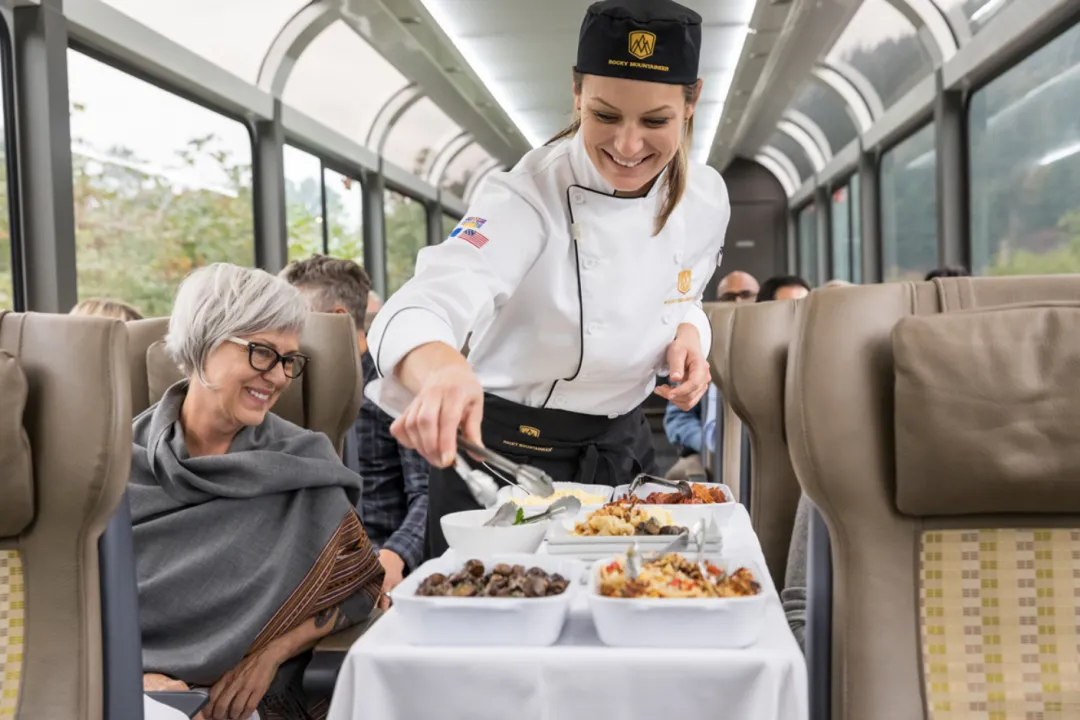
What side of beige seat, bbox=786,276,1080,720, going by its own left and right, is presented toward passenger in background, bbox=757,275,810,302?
back

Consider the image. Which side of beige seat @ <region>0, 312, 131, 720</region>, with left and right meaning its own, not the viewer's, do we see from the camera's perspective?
front

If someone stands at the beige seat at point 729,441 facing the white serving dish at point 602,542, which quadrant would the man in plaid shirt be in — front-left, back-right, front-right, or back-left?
front-right

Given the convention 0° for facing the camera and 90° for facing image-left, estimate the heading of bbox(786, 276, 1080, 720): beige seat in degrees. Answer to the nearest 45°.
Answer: approximately 0°

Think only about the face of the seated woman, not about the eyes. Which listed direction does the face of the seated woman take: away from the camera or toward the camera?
toward the camera

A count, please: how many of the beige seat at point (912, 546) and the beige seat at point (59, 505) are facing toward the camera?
2
